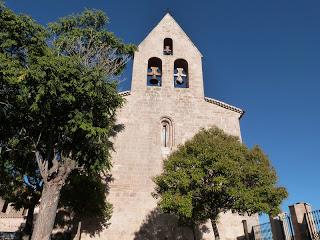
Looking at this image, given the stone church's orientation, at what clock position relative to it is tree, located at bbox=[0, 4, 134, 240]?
The tree is roughly at 1 o'clock from the stone church.

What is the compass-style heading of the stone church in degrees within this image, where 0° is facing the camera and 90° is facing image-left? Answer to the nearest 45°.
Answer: approximately 0°

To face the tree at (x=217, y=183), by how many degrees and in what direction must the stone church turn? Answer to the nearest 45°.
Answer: approximately 45° to its left

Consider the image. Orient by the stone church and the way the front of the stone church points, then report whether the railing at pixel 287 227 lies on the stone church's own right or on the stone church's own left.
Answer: on the stone church's own left
